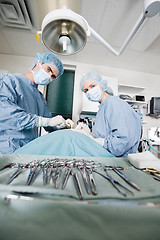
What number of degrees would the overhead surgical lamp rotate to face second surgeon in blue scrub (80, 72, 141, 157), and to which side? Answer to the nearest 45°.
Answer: approximately 135° to its left

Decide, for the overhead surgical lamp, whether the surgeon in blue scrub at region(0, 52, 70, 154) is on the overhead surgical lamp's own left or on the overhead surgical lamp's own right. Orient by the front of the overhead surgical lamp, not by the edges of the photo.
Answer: on the overhead surgical lamp's own right

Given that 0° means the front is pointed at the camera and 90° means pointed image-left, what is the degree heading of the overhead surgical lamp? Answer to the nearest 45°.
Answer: approximately 0°

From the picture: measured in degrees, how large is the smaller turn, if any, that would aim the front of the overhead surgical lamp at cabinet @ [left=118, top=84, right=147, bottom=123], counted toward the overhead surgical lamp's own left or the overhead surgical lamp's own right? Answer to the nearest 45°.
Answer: approximately 135° to the overhead surgical lamp's own left

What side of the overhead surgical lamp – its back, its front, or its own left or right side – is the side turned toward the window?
back
